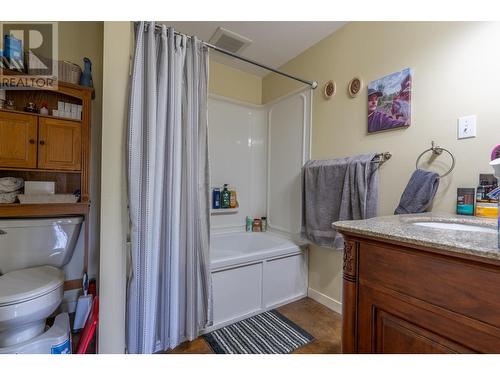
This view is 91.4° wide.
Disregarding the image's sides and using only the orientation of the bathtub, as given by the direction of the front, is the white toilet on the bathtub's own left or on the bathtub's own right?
on the bathtub's own right

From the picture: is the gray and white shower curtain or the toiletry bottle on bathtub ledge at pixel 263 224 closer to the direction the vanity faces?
the gray and white shower curtain

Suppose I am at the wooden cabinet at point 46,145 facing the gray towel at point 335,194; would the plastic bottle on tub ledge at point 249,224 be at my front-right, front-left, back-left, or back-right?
front-left

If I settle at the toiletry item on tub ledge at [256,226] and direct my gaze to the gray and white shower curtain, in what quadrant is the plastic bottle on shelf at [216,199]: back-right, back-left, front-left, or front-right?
front-right

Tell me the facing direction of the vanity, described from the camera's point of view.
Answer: facing the viewer and to the left of the viewer

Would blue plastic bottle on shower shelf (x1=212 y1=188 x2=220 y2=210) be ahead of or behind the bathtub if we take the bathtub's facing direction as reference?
behind

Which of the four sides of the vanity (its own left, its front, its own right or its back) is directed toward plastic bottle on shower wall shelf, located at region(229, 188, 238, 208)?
right

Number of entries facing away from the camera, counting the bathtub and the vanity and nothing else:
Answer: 0

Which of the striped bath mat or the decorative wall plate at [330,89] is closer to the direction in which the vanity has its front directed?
the striped bath mat

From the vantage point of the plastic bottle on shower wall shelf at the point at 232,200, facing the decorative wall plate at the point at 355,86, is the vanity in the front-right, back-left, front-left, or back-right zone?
front-right

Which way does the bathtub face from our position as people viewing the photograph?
facing the viewer and to the right of the viewer
